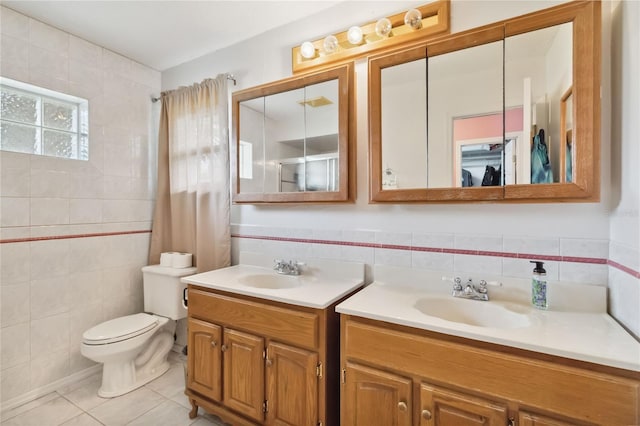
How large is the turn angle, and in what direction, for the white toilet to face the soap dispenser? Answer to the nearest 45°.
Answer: approximately 90° to its left

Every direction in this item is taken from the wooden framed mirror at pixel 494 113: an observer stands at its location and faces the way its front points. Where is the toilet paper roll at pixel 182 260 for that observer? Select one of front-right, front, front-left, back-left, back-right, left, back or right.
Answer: front-right

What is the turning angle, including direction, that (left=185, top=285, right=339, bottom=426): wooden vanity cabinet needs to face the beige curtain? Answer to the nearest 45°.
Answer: approximately 90° to its right

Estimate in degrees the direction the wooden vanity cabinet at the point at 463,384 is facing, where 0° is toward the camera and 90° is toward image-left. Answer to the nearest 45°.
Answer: approximately 45°

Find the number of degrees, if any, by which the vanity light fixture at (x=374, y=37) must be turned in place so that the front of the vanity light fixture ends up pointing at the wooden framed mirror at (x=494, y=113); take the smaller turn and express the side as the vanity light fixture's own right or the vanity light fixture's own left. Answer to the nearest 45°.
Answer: approximately 135° to the vanity light fixture's own left

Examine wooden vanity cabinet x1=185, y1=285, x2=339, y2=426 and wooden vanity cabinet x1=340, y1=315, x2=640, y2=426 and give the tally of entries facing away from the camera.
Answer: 0

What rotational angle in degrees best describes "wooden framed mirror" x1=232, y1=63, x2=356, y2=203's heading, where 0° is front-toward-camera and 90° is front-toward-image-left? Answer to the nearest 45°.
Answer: approximately 45°

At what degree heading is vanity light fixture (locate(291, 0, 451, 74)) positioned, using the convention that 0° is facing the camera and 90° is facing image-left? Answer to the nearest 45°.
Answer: approximately 45°
